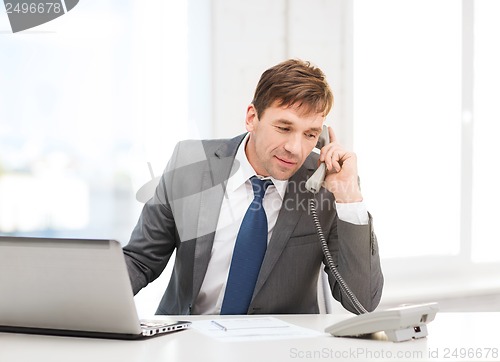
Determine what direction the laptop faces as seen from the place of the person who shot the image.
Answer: facing away from the viewer and to the right of the viewer

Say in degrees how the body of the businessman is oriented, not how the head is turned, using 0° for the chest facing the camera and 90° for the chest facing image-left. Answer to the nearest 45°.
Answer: approximately 0°

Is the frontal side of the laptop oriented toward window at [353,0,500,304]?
yes

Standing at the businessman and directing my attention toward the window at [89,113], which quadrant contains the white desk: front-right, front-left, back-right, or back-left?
back-left

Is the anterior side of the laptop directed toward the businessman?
yes

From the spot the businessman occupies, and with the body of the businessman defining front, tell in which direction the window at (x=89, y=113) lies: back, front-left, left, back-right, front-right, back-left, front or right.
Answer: back-right

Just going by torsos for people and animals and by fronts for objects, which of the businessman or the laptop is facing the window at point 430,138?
the laptop

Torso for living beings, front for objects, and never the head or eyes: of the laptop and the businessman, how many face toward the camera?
1
